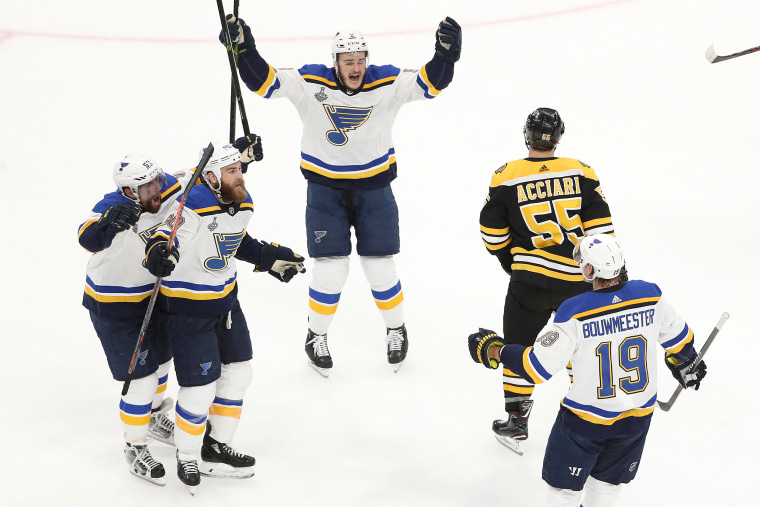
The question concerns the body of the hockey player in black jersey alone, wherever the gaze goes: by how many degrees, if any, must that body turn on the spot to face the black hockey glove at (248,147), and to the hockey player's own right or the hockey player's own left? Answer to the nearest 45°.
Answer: approximately 90° to the hockey player's own left

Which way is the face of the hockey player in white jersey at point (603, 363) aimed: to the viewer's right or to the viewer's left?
to the viewer's left

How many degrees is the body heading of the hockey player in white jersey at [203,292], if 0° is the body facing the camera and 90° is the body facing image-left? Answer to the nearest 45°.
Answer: approximately 315°

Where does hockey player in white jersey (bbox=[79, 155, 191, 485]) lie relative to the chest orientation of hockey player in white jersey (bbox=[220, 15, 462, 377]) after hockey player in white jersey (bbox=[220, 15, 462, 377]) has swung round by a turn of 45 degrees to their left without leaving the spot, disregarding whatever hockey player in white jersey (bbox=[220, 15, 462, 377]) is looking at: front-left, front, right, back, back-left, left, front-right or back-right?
right

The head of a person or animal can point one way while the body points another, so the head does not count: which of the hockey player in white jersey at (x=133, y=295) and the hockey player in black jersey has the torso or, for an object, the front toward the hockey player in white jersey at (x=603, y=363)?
the hockey player in white jersey at (x=133, y=295)

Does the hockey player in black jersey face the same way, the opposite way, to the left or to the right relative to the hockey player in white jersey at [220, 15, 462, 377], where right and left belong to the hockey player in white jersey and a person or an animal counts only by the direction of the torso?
the opposite way

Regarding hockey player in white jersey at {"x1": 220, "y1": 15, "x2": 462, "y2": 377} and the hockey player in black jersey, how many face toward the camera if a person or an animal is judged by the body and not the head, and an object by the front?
1

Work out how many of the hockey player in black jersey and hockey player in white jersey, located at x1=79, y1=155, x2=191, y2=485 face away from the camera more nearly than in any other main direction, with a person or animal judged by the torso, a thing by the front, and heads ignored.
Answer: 1

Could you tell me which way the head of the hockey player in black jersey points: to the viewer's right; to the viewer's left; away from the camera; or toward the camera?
away from the camera

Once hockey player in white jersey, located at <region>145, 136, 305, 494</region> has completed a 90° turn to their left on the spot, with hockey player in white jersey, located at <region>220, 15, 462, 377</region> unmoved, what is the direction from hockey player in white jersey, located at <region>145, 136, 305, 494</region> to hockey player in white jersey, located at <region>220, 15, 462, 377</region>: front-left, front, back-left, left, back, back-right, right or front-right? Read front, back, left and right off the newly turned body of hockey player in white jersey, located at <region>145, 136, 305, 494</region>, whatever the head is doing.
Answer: front

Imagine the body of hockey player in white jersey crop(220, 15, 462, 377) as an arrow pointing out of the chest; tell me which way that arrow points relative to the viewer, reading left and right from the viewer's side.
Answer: facing the viewer

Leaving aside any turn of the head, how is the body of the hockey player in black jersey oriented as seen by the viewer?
away from the camera

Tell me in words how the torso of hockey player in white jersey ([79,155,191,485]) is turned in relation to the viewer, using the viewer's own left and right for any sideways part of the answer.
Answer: facing the viewer and to the right of the viewer
